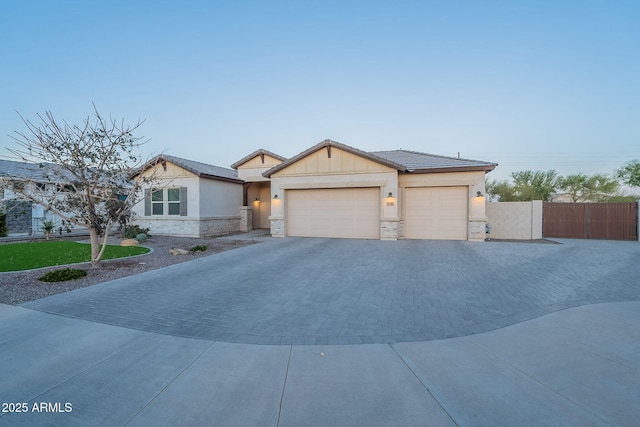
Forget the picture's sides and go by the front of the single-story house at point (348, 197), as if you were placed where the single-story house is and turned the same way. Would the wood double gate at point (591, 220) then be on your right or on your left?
on your left

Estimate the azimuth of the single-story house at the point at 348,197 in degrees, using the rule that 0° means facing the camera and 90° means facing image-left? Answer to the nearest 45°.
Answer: approximately 0°

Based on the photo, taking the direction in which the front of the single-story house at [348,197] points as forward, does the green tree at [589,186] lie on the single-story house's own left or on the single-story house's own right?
on the single-story house's own left

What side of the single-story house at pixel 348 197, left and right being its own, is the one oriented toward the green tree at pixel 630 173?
left

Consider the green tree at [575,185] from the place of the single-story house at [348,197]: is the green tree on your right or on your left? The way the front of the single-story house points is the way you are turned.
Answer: on your left

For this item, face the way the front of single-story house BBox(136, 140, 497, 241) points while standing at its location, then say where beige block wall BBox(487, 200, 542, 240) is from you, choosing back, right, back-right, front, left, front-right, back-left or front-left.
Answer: left

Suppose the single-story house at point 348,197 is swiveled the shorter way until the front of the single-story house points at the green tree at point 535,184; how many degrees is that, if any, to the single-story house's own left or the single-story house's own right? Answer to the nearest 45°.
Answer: approximately 135° to the single-story house's own left

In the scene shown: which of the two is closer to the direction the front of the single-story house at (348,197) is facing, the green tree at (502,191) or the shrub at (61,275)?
the shrub

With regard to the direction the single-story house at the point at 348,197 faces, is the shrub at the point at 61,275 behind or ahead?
ahead
